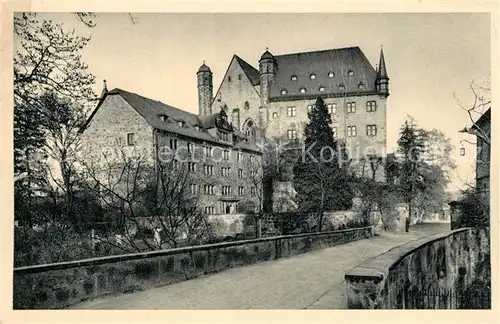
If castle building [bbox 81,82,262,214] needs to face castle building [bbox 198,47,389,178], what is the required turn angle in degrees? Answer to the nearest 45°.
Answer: approximately 90° to its left

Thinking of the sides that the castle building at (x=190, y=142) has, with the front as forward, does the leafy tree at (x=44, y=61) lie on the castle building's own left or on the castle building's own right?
on the castle building's own right

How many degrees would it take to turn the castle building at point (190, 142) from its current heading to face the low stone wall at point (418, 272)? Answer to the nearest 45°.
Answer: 0° — it already faces it

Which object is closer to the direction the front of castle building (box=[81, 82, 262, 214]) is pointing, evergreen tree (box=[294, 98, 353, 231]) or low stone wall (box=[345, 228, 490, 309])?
the low stone wall

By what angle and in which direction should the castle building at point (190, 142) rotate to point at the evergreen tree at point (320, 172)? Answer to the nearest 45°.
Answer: approximately 90° to its left

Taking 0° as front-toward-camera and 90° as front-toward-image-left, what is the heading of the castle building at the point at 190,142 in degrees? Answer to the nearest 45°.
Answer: approximately 315°

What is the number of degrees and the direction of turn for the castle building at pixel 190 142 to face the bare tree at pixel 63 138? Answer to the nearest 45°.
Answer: approximately 90° to its right

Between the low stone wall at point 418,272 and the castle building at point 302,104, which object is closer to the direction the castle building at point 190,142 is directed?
the low stone wall
